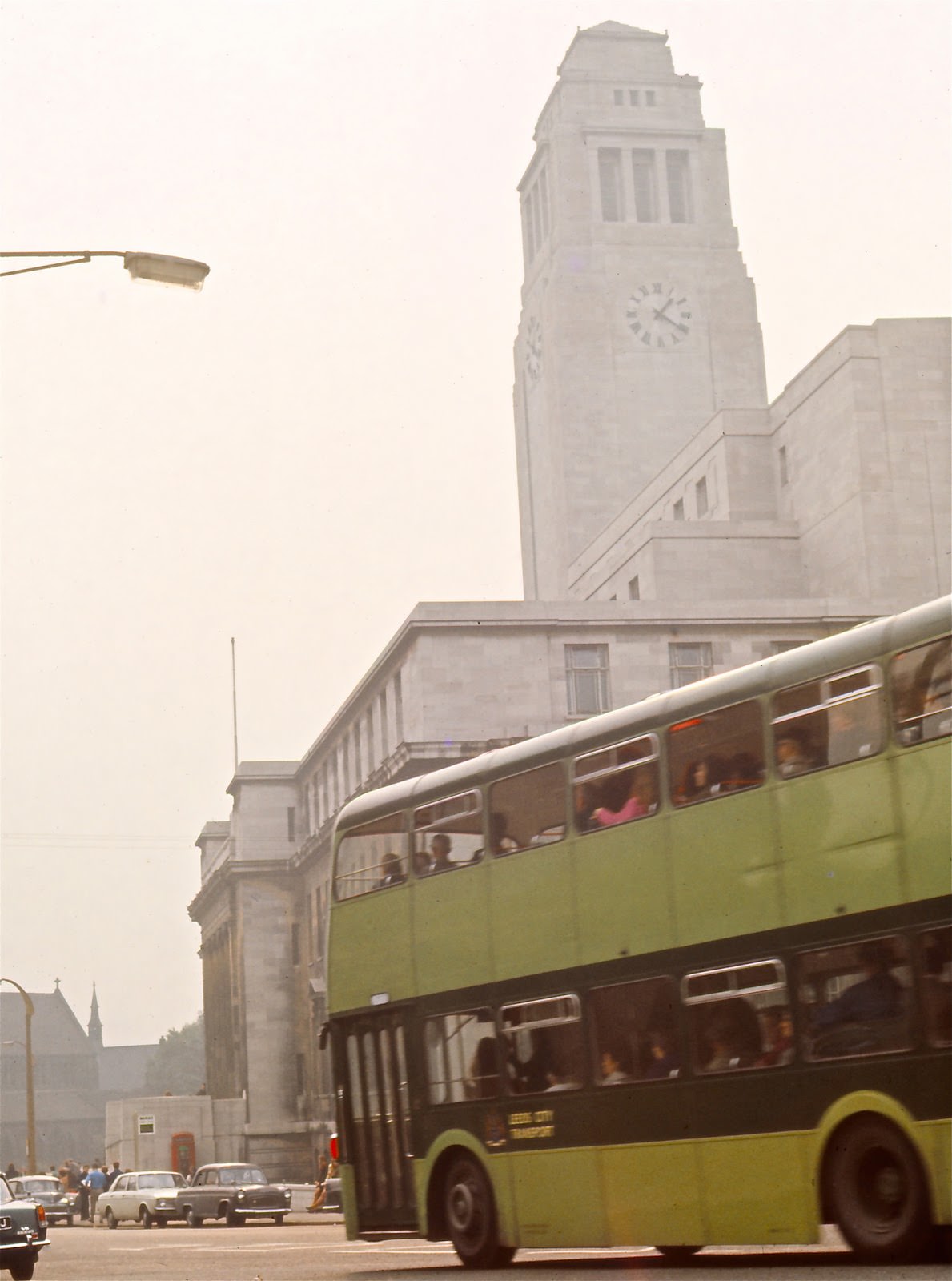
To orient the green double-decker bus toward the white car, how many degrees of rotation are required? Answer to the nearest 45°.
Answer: approximately 45° to its right

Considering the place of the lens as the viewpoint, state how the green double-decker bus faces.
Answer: facing away from the viewer and to the left of the viewer

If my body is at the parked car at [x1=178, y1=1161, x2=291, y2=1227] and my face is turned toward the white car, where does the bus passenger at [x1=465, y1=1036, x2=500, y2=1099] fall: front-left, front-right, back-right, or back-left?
back-left

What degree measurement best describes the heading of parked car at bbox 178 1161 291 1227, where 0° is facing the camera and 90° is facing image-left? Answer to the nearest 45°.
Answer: approximately 315°

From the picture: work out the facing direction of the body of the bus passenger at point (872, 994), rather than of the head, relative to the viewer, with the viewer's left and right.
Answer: facing away from the viewer and to the left of the viewer

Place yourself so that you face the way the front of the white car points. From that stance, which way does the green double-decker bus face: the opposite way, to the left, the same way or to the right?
the opposite way

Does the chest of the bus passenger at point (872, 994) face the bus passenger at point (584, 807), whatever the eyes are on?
yes

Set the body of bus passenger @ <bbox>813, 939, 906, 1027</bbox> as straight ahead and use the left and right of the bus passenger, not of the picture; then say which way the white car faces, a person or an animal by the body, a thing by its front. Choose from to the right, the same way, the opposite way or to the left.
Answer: the opposite way

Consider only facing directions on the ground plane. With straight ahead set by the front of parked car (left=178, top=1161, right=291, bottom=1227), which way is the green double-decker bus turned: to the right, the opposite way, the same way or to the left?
the opposite way
